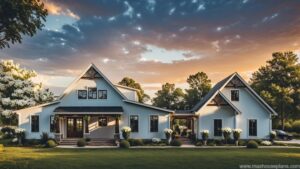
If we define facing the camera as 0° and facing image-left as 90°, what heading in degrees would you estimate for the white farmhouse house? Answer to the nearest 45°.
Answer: approximately 0°

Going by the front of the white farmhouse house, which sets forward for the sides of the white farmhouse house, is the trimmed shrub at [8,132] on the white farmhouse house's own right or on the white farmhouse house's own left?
on the white farmhouse house's own right

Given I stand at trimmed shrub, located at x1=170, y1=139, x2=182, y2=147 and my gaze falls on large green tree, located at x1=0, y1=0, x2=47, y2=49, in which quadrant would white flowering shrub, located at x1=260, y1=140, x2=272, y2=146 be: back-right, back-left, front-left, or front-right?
back-left

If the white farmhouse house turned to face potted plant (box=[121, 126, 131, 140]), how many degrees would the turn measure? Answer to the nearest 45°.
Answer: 0° — it already faces it

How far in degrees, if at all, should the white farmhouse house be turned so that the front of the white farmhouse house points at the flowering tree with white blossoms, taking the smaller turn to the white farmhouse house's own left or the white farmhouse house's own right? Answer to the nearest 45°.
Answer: approximately 90° to the white farmhouse house's own right
